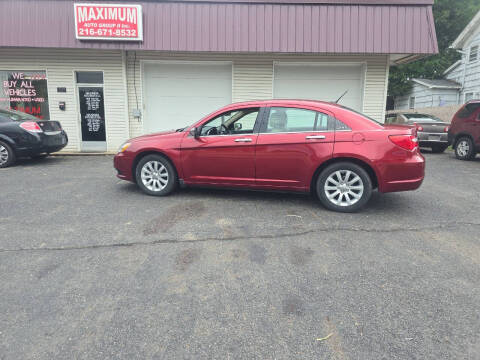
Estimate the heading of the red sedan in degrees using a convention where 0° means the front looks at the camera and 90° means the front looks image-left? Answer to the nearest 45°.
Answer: approximately 90°

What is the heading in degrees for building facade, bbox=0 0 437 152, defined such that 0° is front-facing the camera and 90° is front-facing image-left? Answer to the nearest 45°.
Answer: approximately 0°

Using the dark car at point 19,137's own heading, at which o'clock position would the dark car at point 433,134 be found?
the dark car at point 433,134 is roughly at 5 o'clock from the dark car at point 19,137.

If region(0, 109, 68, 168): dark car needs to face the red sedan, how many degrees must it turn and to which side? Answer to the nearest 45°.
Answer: approximately 180°

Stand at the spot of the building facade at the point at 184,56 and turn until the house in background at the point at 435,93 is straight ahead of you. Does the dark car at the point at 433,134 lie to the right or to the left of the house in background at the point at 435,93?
right

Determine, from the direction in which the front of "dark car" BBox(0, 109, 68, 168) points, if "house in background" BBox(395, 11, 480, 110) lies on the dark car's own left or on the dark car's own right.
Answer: on the dark car's own right

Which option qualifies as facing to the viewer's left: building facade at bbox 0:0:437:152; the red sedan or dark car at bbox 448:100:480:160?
the red sedan
